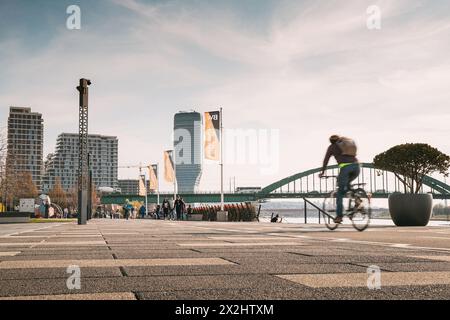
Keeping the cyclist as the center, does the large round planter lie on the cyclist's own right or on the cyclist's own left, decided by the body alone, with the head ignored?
on the cyclist's own right

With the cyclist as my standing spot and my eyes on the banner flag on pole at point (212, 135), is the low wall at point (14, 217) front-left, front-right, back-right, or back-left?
front-left

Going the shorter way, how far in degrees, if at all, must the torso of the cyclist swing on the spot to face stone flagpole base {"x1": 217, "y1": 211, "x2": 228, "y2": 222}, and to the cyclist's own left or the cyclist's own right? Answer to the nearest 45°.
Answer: approximately 45° to the cyclist's own right

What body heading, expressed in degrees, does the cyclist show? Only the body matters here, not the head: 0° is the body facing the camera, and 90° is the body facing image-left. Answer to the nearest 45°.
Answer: approximately 135°

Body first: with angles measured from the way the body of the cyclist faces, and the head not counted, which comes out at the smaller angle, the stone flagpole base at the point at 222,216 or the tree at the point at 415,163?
the stone flagpole base

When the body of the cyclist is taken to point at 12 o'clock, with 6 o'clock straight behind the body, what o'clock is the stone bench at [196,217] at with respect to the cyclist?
The stone bench is roughly at 1 o'clock from the cyclist.
